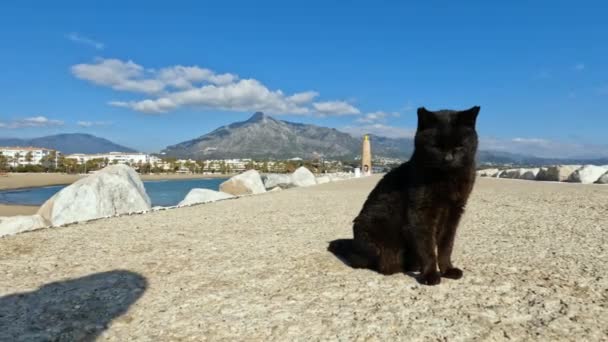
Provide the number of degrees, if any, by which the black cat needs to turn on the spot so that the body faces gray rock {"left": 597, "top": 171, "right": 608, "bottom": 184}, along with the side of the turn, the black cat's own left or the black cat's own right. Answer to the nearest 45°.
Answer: approximately 90° to the black cat's own left

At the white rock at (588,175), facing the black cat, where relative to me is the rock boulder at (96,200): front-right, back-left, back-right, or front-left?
front-right

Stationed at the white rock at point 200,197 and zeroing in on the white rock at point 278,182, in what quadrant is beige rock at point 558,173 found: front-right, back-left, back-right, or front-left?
front-right

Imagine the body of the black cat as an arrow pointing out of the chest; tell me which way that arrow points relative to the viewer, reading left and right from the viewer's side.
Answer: facing the viewer and to the right of the viewer

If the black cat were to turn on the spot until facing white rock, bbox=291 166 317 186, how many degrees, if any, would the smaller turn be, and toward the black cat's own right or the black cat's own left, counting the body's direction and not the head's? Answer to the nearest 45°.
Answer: approximately 135° to the black cat's own left

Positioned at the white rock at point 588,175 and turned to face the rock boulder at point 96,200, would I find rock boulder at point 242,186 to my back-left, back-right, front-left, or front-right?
front-right

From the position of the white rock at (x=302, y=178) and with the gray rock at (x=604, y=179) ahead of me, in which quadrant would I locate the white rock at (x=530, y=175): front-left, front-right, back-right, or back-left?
front-left

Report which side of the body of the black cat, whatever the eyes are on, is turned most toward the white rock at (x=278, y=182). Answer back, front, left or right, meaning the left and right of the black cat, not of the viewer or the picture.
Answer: back

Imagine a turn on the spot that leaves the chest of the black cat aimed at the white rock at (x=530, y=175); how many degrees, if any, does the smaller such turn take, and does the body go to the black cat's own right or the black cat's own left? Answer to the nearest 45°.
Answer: approximately 135° to the black cat's own left

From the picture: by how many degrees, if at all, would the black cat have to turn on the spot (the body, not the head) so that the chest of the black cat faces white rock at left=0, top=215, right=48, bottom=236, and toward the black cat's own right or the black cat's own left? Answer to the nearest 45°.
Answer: approximately 135° to the black cat's own right

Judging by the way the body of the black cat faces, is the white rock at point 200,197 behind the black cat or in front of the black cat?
behind

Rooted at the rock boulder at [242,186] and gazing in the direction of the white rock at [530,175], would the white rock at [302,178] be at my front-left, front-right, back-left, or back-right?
front-left
